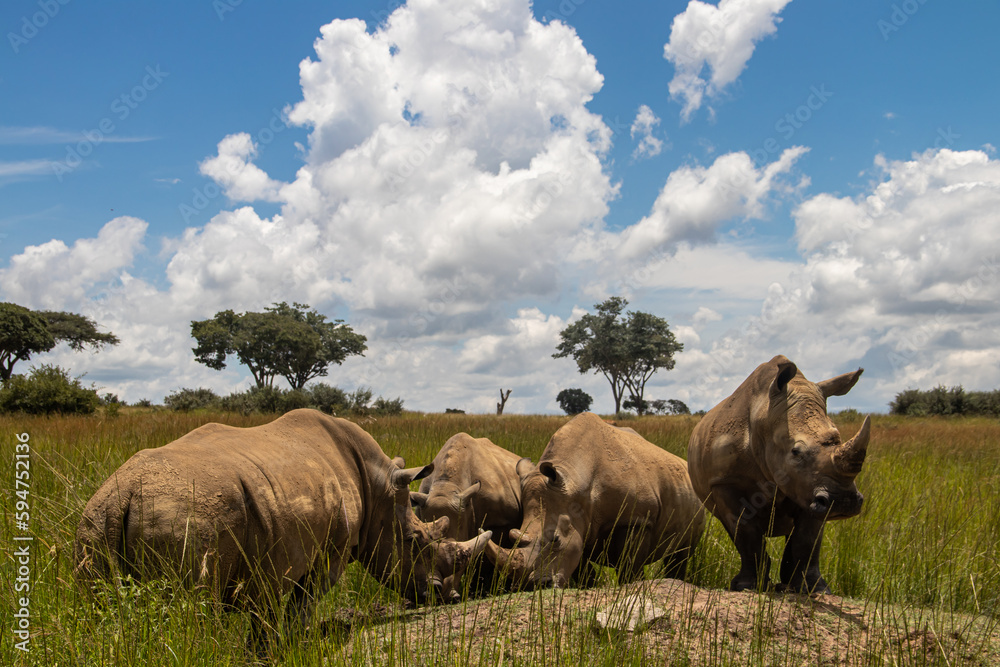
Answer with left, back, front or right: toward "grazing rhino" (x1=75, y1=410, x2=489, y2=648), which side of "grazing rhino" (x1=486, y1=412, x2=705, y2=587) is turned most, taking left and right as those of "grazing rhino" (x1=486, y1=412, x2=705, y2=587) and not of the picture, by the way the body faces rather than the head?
front

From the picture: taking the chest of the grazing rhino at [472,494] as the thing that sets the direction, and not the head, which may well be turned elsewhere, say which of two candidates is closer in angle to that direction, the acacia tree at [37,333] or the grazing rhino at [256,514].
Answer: the grazing rhino

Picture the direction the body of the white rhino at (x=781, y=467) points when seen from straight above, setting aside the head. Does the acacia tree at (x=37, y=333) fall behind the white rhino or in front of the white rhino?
behind

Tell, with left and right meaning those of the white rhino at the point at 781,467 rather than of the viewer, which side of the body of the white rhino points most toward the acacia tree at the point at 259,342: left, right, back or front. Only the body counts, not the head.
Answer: back

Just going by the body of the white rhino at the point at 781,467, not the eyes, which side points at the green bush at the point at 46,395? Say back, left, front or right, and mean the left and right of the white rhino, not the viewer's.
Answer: back

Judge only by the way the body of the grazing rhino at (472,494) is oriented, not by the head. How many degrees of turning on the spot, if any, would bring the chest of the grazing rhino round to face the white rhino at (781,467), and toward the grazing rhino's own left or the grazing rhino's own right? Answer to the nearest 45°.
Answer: approximately 90° to the grazing rhino's own left

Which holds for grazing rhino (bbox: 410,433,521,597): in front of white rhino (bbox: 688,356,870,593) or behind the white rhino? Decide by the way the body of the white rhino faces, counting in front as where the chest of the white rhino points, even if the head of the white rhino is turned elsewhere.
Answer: behind

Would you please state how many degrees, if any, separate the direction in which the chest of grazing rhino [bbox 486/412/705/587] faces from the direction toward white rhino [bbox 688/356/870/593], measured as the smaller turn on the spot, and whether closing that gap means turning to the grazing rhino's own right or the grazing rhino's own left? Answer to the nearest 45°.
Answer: approximately 90° to the grazing rhino's own left

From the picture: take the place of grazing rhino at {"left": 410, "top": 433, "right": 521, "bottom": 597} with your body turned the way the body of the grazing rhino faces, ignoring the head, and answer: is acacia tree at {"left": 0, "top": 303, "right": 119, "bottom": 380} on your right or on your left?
on your right

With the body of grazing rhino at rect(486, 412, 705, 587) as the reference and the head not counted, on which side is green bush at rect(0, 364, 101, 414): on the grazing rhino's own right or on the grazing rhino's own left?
on the grazing rhino's own right

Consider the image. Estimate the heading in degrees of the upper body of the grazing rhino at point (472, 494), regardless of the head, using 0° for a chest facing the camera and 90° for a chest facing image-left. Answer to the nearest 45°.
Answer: approximately 45°

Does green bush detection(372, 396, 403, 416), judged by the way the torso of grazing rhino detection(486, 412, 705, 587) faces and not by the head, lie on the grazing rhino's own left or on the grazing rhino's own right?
on the grazing rhino's own right

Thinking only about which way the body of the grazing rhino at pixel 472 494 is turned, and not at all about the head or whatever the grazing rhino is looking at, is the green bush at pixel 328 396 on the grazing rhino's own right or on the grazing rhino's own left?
on the grazing rhino's own right

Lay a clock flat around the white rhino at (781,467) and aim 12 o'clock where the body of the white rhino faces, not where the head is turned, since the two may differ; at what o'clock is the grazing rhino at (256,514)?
The grazing rhino is roughly at 3 o'clock from the white rhino.

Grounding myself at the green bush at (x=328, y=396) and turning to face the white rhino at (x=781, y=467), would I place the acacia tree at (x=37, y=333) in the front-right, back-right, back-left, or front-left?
back-right

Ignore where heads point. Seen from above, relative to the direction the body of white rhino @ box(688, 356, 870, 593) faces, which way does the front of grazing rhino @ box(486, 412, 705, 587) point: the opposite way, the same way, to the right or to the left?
to the right

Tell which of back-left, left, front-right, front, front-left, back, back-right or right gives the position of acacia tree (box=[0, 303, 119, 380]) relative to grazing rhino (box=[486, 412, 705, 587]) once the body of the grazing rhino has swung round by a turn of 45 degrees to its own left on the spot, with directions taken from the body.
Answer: back-right

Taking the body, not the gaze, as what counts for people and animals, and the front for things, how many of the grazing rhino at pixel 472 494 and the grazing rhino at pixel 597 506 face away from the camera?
0
